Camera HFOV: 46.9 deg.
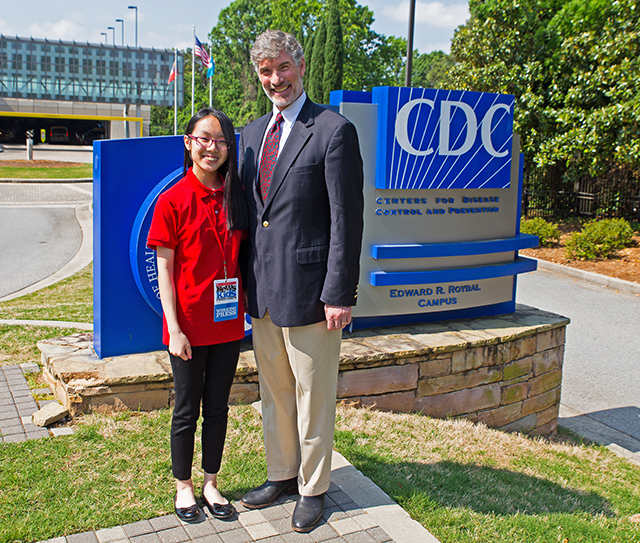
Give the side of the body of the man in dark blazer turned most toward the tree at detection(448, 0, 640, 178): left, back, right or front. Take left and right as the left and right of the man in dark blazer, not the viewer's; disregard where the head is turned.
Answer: back

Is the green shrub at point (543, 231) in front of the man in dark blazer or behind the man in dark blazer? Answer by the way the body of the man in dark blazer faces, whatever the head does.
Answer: behind

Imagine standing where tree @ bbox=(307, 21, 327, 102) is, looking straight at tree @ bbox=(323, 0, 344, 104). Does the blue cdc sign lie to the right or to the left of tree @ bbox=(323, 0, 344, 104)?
right

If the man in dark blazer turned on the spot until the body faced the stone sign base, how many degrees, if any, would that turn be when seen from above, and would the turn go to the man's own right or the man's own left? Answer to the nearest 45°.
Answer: approximately 180°

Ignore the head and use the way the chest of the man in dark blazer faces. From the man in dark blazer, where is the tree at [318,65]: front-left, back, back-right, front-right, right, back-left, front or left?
back-right

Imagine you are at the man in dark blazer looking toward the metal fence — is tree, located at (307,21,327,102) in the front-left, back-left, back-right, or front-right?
front-left

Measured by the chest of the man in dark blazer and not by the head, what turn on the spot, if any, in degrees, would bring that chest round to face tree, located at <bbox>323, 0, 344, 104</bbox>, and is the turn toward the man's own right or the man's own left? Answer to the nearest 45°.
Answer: approximately 135° to the man's own right

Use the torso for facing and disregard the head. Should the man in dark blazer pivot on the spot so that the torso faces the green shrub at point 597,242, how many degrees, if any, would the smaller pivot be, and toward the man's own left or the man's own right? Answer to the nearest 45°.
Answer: approximately 180°

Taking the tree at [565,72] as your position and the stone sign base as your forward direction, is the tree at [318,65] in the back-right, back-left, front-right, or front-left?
back-right
